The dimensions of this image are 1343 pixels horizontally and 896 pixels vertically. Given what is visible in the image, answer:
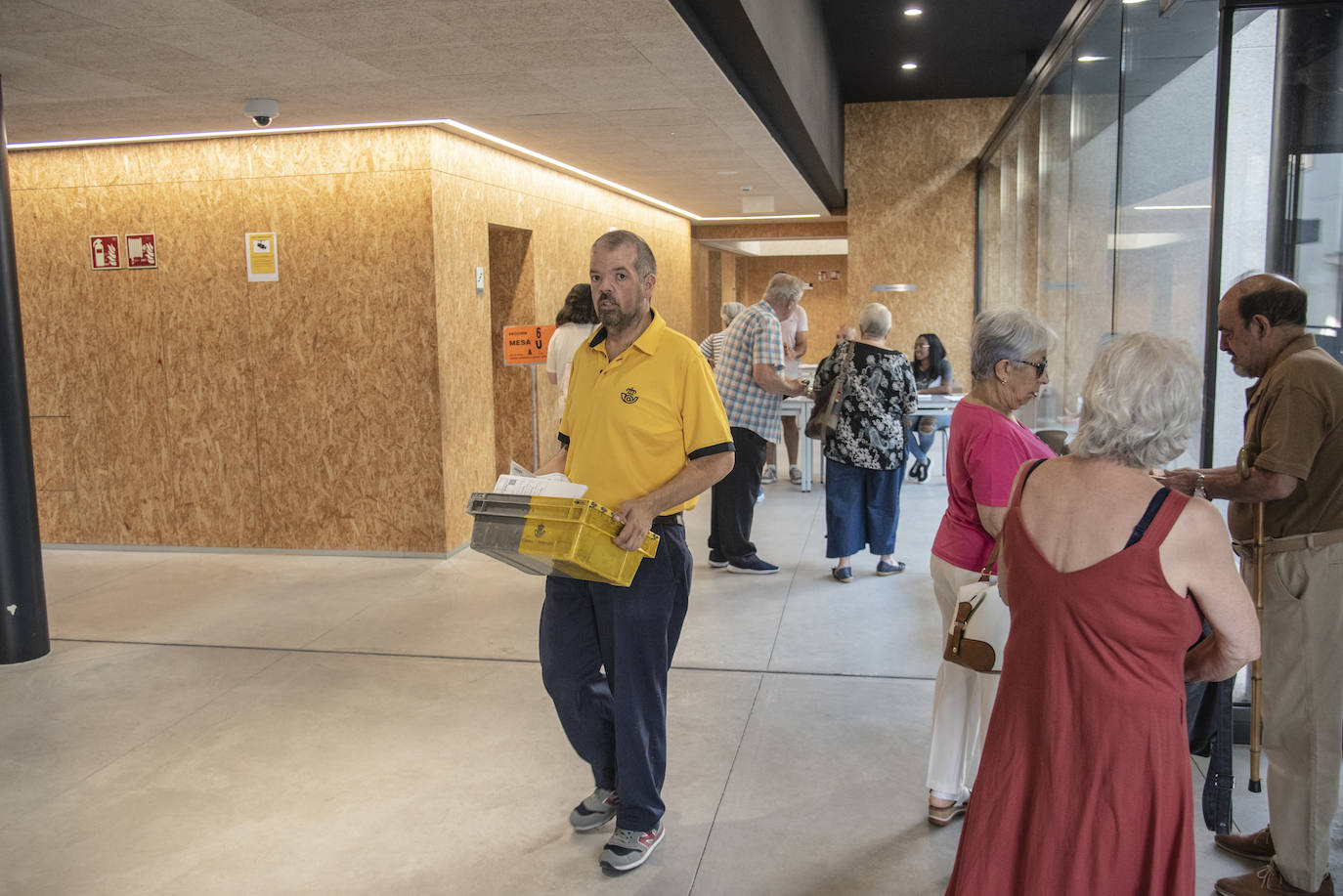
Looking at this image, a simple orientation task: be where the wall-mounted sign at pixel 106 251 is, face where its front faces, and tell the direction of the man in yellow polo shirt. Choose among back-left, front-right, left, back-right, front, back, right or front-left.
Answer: front

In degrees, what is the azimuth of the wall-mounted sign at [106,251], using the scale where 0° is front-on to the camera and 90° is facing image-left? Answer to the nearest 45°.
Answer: approximately 0°

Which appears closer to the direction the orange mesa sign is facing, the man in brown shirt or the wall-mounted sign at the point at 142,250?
the man in brown shirt

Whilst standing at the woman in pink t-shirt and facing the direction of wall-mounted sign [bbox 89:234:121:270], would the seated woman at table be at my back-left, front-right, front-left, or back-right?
front-right

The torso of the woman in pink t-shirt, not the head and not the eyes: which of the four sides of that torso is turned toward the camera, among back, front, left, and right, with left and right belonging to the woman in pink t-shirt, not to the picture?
right

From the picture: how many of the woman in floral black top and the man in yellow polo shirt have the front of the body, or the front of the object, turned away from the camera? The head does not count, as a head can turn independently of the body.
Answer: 1

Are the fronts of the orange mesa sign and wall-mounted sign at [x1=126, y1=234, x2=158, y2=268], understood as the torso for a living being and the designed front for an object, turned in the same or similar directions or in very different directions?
same or similar directions

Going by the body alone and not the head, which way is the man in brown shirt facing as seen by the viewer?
to the viewer's left

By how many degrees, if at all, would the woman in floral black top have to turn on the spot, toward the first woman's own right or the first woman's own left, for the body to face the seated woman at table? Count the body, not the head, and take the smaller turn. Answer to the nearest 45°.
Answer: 0° — they already face them

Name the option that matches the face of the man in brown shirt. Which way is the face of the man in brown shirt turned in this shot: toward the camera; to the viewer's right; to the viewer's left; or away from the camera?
to the viewer's left

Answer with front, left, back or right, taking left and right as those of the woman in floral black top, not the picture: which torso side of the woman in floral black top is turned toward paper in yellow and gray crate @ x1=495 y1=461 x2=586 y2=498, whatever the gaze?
back

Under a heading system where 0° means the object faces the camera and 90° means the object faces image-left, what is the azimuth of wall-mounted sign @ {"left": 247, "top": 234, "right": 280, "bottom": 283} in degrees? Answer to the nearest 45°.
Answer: approximately 0°

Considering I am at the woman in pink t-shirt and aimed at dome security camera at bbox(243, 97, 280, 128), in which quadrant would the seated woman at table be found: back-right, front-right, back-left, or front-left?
front-right

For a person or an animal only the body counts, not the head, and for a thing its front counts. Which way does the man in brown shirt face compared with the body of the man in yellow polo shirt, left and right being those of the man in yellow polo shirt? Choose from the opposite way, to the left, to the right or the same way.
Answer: to the right

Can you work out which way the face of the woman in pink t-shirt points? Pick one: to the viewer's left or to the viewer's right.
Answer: to the viewer's right

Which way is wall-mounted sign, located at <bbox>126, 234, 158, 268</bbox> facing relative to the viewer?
toward the camera

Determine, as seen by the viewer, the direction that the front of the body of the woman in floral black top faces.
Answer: away from the camera
